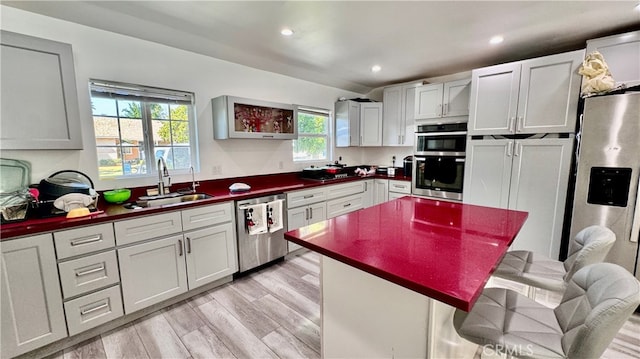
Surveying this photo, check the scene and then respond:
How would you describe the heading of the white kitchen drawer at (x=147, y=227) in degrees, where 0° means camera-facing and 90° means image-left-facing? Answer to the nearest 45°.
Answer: approximately 315°

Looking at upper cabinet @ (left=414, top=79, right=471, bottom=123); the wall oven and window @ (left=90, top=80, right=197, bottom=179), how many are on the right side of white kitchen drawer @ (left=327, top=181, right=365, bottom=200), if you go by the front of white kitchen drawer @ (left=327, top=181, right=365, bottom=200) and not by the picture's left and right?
1

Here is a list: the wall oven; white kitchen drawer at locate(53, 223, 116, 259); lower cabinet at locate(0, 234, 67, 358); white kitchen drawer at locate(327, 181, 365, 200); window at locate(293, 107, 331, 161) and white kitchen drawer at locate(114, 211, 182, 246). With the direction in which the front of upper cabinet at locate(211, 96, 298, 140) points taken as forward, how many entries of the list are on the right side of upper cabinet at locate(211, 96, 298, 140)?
3

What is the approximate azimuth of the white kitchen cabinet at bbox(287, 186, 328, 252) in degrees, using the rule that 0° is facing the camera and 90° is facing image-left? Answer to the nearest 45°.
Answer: approximately 315°

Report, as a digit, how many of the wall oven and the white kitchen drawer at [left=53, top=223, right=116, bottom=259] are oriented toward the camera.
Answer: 2

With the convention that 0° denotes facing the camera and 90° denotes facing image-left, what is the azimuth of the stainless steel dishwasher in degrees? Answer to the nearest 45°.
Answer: approximately 315°

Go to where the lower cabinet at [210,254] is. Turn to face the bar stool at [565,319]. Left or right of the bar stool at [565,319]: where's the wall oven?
left

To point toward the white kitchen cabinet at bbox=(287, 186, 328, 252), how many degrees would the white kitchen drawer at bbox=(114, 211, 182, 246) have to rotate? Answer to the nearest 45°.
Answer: approximately 45° to its left

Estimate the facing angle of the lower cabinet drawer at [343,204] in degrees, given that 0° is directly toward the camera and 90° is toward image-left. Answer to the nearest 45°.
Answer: approximately 315°
